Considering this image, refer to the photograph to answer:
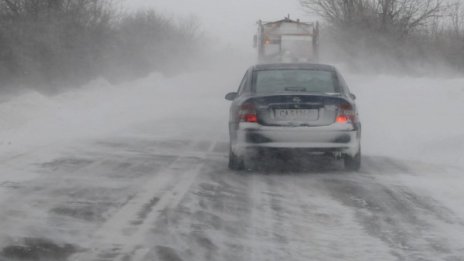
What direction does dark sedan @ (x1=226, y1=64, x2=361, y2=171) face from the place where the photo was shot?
facing away from the viewer

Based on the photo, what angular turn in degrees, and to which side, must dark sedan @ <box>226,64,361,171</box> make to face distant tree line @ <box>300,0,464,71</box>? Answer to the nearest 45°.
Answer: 0° — it already faces it

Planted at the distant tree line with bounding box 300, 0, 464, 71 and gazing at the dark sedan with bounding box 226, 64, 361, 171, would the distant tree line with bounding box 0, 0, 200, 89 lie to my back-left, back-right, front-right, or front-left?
front-right

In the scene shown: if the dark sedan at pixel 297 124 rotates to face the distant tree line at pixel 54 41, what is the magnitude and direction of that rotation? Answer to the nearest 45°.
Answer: approximately 45° to its left

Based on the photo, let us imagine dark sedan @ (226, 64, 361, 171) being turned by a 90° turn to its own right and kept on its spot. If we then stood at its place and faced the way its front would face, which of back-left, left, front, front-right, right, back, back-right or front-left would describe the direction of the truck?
left
